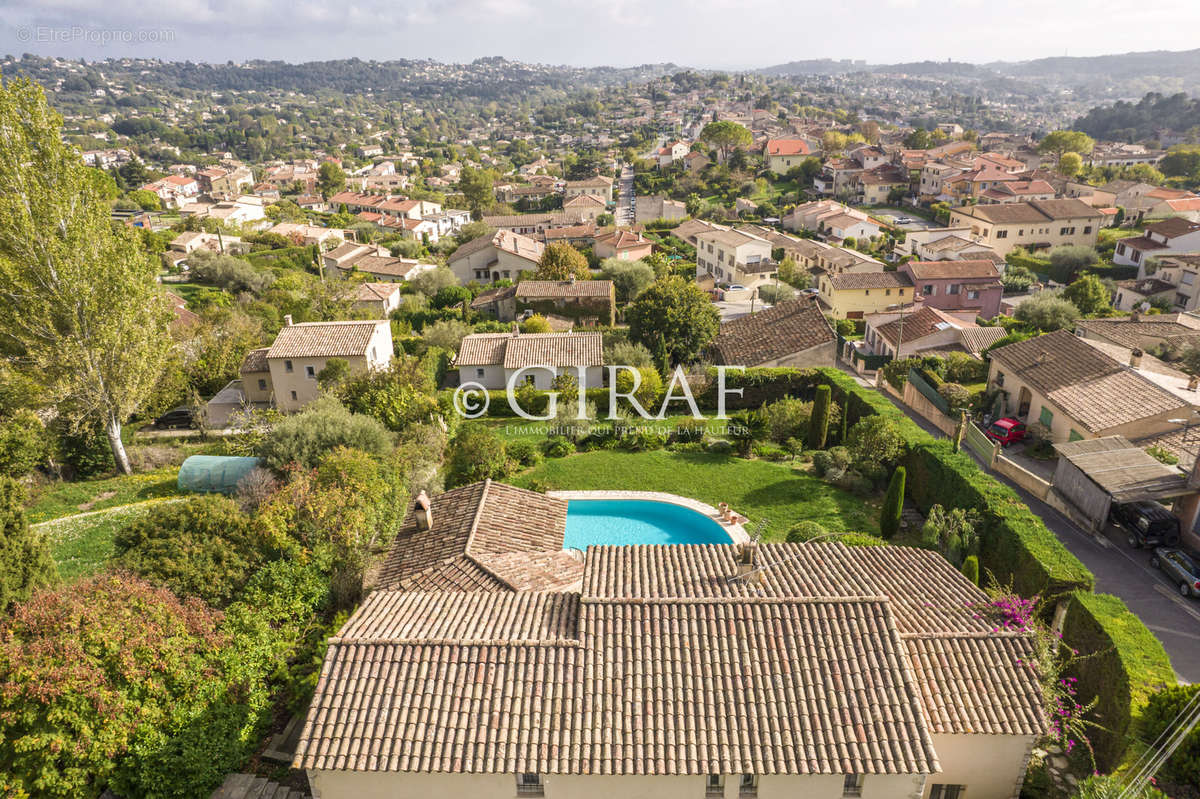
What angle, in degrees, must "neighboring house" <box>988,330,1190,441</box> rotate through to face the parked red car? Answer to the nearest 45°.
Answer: approximately 45° to its right

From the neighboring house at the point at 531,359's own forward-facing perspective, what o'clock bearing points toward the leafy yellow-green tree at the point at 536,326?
The leafy yellow-green tree is roughly at 6 o'clock from the neighboring house.

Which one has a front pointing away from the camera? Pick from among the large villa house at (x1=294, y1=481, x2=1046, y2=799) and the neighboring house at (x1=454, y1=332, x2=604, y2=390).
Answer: the large villa house

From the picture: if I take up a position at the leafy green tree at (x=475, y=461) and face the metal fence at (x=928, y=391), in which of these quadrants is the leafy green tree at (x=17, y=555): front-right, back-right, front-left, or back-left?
back-right

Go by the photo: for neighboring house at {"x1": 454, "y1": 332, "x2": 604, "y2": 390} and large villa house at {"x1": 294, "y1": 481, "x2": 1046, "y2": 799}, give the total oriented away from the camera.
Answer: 1

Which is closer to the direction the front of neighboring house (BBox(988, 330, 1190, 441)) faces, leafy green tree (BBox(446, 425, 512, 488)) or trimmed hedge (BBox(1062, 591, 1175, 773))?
the leafy green tree

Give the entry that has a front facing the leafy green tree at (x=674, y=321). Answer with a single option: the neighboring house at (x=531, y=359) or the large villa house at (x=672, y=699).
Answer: the large villa house

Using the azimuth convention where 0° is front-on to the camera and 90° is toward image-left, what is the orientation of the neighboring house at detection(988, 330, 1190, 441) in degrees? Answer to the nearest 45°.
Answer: approximately 45°
